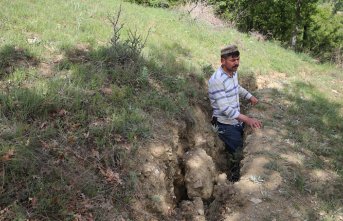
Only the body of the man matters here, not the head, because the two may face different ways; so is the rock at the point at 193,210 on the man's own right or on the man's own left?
on the man's own right

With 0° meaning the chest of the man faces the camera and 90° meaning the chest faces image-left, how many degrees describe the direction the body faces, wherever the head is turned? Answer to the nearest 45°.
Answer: approximately 315°

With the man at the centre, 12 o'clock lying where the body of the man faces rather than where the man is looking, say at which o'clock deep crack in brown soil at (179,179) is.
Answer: The deep crack in brown soil is roughly at 2 o'clock from the man.
